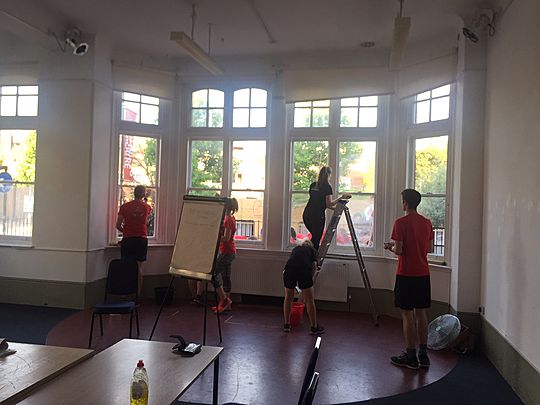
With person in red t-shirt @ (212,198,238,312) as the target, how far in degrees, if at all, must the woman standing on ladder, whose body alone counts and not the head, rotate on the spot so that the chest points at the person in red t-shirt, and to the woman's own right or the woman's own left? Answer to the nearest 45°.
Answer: approximately 135° to the woman's own left

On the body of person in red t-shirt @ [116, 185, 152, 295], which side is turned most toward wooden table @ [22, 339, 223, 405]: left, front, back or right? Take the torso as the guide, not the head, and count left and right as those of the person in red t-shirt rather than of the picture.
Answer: back

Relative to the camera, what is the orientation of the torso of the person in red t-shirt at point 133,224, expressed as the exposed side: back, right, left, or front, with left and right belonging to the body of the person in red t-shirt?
back

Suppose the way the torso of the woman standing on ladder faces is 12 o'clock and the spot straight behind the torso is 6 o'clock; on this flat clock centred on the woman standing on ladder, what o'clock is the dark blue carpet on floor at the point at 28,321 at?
The dark blue carpet on floor is roughly at 7 o'clock from the woman standing on ladder.

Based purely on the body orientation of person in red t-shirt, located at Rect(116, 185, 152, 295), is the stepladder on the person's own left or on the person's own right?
on the person's own right

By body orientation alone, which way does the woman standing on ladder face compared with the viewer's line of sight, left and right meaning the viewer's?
facing away from the viewer and to the right of the viewer
